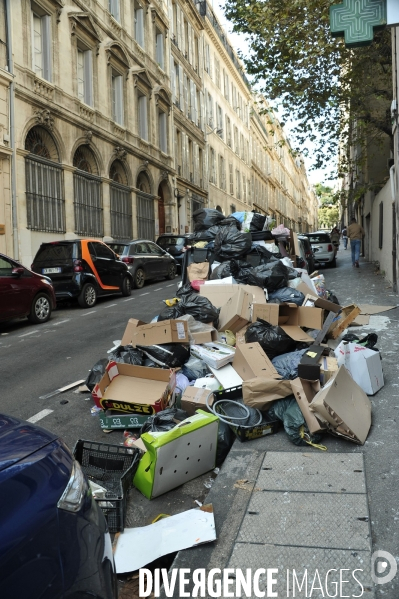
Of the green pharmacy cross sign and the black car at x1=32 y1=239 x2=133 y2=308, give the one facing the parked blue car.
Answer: the green pharmacy cross sign

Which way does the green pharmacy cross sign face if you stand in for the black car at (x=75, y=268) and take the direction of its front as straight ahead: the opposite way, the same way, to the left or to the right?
the opposite way

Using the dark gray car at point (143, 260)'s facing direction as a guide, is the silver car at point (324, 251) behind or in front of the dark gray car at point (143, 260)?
in front

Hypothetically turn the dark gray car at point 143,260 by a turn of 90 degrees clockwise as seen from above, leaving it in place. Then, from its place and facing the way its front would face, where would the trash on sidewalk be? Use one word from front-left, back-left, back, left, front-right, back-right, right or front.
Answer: front-right

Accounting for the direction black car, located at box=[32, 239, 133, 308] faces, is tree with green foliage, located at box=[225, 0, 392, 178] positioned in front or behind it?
in front

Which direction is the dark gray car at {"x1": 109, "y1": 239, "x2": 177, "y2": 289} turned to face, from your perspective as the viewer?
facing away from the viewer and to the right of the viewer

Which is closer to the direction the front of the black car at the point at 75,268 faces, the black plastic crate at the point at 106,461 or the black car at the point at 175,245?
the black car

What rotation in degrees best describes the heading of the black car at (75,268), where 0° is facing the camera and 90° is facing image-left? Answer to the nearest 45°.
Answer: approximately 225°

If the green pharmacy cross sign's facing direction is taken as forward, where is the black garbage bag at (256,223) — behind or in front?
behind

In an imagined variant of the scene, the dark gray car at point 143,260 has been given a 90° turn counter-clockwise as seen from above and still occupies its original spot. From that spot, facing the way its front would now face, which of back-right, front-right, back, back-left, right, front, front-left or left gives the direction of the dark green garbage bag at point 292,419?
back-left

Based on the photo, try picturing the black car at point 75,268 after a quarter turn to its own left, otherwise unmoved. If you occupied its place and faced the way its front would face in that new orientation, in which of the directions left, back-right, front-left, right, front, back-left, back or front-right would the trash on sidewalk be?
back-left

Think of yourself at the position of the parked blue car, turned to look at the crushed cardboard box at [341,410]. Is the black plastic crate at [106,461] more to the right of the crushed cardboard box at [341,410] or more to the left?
left

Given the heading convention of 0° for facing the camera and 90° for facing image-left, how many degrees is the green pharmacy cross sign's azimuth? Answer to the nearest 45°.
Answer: approximately 0°
